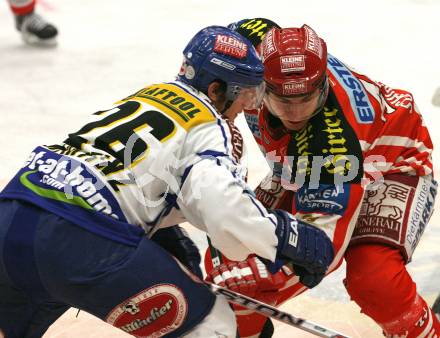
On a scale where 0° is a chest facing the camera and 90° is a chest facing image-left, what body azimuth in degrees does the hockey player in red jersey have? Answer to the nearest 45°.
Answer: approximately 45°

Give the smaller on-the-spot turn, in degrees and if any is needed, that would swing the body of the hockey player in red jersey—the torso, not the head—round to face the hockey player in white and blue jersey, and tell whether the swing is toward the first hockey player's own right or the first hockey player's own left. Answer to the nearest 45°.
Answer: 0° — they already face them
